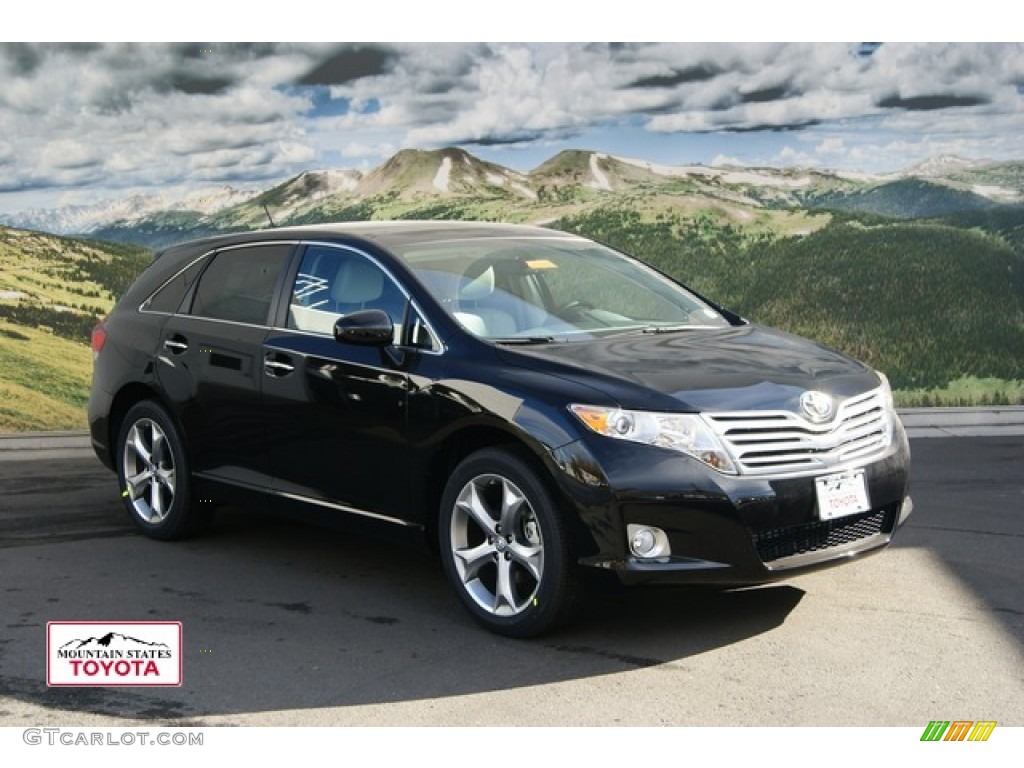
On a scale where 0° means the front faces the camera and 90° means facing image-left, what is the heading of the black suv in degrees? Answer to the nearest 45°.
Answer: approximately 315°
